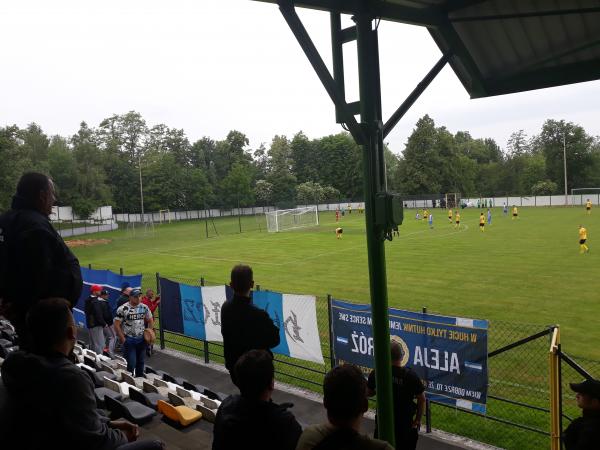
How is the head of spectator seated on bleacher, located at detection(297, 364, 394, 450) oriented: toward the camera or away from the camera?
away from the camera

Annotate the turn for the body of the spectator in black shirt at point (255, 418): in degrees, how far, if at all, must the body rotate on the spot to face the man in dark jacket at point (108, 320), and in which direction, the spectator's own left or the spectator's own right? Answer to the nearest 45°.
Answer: approximately 45° to the spectator's own left

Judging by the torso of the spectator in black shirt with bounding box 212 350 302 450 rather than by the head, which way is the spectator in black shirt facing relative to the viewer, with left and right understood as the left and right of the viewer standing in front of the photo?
facing away from the viewer and to the right of the viewer

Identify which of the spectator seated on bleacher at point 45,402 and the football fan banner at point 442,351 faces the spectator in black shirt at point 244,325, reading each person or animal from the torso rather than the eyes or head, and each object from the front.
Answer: the spectator seated on bleacher

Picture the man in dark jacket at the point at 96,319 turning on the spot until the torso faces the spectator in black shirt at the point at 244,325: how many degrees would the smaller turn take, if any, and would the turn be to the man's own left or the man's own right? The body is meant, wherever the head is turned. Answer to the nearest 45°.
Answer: approximately 90° to the man's own right

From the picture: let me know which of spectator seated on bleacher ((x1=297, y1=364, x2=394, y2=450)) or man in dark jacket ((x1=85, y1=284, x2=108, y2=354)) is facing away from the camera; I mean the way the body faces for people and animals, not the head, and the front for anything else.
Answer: the spectator seated on bleacher

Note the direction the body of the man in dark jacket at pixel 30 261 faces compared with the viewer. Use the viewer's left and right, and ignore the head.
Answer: facing away from the viewer and to the right of the viewer

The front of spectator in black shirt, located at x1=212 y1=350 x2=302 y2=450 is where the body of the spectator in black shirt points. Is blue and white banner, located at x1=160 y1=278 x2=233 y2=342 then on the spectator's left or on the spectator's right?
on the spectator's left

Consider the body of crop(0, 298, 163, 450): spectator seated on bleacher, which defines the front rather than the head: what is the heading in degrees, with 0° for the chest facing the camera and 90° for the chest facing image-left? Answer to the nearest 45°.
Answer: approximately 225°

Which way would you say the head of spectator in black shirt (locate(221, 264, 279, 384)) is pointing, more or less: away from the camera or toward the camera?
away from the camera

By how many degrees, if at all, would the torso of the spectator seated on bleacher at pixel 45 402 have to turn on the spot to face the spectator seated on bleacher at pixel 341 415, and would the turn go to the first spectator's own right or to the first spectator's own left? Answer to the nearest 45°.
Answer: approximately 90° to the first spectator's own right
